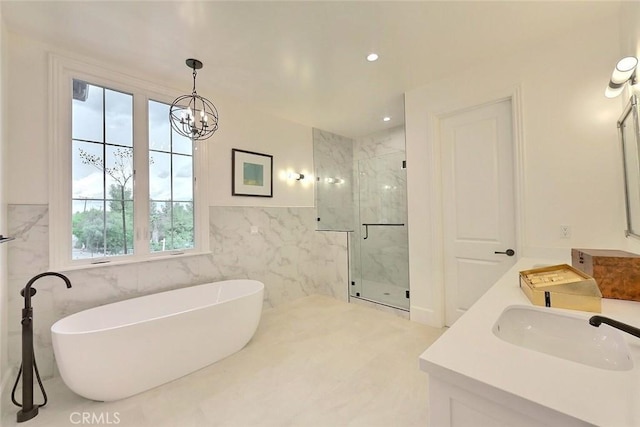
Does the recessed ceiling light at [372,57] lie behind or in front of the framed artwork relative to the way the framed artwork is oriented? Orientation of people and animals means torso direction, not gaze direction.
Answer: in front

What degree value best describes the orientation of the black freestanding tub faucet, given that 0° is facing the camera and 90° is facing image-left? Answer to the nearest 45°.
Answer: approximately 270°

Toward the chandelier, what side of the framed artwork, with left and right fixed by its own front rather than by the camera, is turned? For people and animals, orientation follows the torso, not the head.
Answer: right

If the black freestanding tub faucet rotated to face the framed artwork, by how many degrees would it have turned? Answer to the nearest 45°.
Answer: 0° — it already faces it

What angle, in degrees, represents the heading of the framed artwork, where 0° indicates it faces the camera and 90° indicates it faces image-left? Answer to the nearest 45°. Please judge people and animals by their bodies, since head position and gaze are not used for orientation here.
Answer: approximately 315°

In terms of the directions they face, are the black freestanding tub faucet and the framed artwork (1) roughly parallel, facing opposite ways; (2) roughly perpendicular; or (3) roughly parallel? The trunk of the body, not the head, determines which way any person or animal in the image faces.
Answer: roughly perpendicular

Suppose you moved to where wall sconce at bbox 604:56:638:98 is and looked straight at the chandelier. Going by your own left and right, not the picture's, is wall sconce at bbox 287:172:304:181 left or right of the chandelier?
right

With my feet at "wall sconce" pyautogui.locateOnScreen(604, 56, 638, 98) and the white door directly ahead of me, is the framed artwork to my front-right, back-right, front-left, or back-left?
front-left

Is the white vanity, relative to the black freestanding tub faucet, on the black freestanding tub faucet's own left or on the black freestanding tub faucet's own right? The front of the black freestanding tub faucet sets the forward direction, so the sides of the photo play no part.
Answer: on the black freestanding tub faucet's own right

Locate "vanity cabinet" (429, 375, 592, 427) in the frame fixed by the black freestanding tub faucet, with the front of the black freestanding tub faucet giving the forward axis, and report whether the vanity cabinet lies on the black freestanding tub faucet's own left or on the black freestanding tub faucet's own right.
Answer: on the black freestanding tub faucet's own right

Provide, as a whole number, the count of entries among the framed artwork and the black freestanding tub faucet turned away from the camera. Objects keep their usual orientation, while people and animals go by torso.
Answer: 0

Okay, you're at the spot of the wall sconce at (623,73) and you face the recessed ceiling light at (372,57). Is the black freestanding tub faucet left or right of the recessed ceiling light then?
left

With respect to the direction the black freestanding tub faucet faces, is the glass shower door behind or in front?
in front
